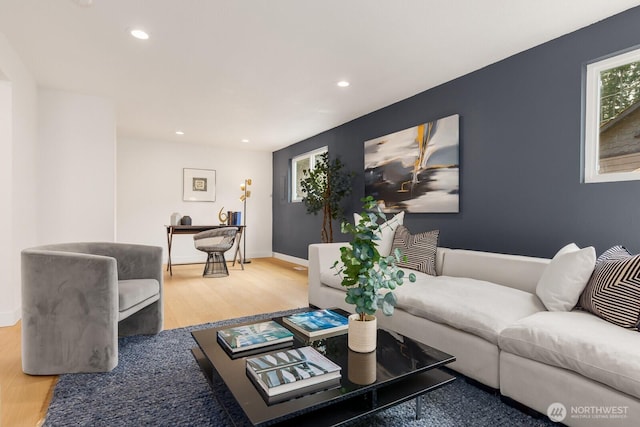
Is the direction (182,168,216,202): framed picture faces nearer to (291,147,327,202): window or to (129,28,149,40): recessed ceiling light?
the recessed ceiling light

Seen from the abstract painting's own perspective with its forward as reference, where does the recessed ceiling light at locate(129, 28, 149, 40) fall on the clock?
The recessed ceiling light is roughly at 12 o'clock from the abstract painting.

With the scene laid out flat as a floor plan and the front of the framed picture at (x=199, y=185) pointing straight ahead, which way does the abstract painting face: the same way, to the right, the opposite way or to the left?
to the right

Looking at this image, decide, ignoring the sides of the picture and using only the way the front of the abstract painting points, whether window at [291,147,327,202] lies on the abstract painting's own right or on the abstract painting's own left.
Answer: on the abstract painting's own right

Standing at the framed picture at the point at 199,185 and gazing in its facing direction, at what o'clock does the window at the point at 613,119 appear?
The window is roughly at 11 o'clock from the framed picture.

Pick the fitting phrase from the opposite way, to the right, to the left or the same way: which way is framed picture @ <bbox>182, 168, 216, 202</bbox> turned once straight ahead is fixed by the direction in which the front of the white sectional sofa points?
to the left
